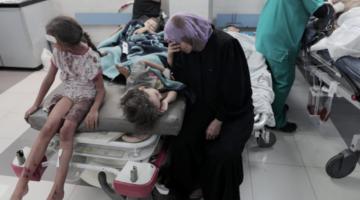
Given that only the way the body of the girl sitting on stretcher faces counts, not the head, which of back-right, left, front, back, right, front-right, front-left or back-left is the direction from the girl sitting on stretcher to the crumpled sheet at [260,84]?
back-left

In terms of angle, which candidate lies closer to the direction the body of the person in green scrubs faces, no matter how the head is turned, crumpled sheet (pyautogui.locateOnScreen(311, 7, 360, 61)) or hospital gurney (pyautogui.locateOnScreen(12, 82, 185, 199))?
the crumpled sheet

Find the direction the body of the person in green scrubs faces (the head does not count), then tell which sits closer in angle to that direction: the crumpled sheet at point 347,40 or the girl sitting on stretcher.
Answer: the crumpled sheet

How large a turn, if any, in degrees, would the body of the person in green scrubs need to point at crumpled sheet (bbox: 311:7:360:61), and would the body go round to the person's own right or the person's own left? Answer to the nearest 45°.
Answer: approximately 45° to the person's own right

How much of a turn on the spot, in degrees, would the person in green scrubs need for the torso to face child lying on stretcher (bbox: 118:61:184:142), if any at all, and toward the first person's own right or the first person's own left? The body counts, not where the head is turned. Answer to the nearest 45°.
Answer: approximately 135° to the first person's own right

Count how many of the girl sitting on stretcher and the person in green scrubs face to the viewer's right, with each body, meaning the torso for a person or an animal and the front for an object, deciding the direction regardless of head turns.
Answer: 1

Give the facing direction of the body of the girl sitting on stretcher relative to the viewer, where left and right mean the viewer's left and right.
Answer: facing the viewer and to the left of the viewer

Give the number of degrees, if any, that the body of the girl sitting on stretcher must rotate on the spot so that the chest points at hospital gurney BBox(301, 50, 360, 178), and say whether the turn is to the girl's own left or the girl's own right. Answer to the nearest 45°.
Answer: approximately 135° to the girl's own left

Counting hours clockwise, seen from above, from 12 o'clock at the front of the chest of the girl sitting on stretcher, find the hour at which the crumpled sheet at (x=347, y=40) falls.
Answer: The crumpled sheet is roughly at 8 o'clock from the girl sitting on stretcher.

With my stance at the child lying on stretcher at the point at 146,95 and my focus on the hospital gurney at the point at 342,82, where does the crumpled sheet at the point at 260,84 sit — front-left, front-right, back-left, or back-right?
front-left

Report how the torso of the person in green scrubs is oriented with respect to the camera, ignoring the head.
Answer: to the viewer's right

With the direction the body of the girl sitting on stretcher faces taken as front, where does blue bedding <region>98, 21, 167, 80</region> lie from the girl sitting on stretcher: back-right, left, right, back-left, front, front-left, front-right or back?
back

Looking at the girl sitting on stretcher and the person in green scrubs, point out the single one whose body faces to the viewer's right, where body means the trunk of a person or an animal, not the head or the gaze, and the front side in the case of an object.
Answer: the person in green scrubs

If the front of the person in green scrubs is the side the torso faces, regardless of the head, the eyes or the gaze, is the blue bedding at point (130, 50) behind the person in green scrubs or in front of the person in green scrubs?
behind

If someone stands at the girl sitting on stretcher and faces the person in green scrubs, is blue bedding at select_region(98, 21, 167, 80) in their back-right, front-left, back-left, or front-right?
front-left
